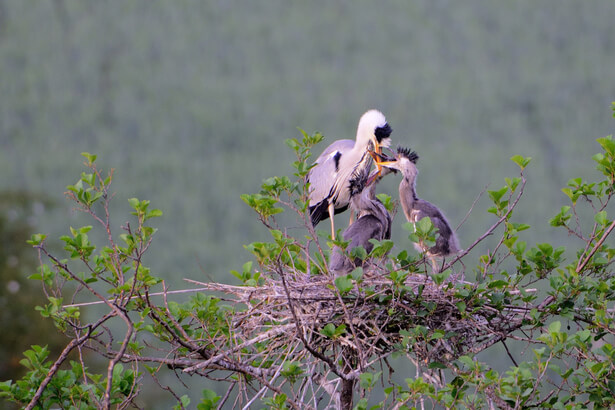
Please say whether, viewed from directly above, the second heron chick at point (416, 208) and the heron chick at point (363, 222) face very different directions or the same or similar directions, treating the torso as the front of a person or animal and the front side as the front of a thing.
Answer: very different directions

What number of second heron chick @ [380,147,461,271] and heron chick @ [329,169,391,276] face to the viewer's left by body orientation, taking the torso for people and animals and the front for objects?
1

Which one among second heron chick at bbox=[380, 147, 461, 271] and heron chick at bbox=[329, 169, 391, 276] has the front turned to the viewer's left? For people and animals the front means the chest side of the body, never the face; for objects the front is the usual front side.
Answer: the second heron chick

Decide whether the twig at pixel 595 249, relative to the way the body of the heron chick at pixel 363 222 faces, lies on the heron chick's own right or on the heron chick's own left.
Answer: on the heron chick's own right

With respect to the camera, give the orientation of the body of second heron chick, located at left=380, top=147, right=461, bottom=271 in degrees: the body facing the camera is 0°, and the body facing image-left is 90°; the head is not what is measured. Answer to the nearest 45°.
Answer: approximately 90°

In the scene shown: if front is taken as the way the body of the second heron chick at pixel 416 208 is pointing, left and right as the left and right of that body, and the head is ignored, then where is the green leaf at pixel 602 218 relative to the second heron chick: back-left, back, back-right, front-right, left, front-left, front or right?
back-left

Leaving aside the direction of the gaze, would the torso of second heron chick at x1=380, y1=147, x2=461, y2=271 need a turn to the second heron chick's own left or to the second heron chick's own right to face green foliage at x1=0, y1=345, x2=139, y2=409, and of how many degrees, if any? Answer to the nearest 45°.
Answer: approximately 45° to the second heron chick's own left
